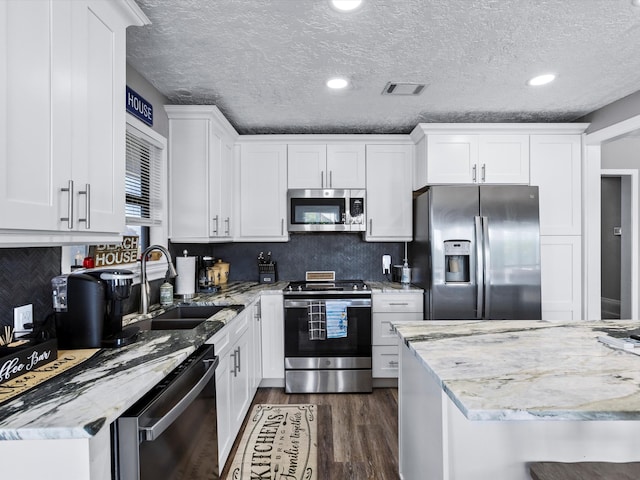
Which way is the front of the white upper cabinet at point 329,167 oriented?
toward the camera

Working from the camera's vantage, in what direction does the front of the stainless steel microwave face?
facing the viewer

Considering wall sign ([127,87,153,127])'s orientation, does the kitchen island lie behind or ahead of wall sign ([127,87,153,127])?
ahead

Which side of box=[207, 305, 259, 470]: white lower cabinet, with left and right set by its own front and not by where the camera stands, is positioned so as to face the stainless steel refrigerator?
front

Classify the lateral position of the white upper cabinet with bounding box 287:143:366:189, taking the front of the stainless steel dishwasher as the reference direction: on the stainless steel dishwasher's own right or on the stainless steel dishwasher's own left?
on the stainless steel dishwasher's own left

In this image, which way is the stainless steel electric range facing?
toward the camera

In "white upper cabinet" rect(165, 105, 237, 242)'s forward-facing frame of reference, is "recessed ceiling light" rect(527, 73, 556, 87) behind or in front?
in front

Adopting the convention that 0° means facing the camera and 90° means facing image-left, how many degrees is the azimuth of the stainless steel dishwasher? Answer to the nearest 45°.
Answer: approximately 315°

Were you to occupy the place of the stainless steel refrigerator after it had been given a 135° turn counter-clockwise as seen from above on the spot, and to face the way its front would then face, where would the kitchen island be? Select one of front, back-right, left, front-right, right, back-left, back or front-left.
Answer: back-right

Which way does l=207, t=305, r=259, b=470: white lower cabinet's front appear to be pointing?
to the viewer's right
